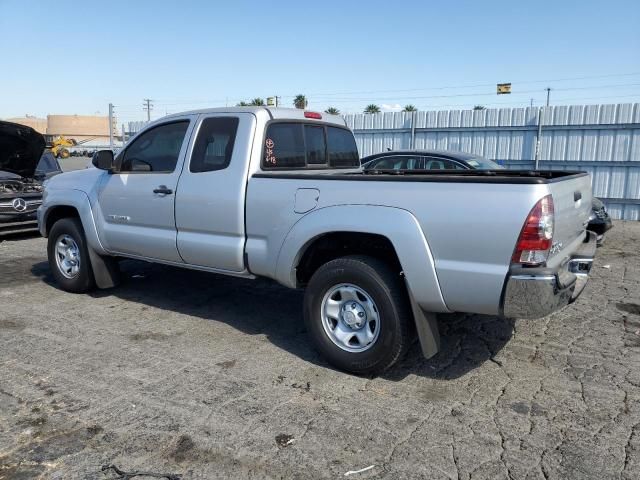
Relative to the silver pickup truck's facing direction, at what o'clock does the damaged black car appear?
The damaged black car is roughly at 12 o'clock from the silver pickup truck.

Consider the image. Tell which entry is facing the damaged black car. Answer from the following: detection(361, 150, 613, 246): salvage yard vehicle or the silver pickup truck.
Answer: the silver pickup truck

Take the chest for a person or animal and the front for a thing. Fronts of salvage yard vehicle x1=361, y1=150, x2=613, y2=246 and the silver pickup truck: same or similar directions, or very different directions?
very different directions

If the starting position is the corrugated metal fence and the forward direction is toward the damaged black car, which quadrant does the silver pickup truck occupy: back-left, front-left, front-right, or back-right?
front-left

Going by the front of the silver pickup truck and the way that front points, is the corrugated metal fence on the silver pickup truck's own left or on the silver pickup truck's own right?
on the silver pickup truck's own right

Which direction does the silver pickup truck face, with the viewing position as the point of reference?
facing away from the viewer and to the left of the viewer

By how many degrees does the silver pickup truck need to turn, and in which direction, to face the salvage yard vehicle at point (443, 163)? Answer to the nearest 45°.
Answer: approximately 45° to its right

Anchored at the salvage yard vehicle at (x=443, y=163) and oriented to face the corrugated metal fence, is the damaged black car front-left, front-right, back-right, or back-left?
back-left

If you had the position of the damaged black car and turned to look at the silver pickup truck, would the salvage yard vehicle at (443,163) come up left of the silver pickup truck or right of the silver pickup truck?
left

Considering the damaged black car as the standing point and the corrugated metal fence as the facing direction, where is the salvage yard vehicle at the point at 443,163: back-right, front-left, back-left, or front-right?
front-right

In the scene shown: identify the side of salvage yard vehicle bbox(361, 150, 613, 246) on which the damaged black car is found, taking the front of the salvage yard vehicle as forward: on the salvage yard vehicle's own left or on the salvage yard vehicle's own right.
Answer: on the salvage yard vehicle's own right
